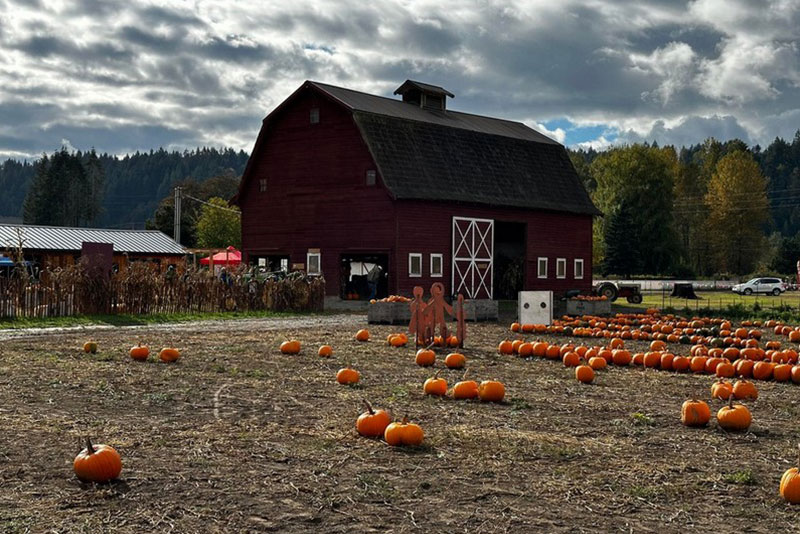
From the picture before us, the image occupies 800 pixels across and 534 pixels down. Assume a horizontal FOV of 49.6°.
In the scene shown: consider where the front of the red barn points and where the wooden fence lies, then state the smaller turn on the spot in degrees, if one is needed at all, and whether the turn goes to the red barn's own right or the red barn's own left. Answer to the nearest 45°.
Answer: approximately 90° to the red barn's own right

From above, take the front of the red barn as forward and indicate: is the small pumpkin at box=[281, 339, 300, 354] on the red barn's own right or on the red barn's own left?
on the red barn's own right

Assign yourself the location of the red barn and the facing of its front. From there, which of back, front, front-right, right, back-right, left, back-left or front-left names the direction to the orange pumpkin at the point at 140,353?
front-right

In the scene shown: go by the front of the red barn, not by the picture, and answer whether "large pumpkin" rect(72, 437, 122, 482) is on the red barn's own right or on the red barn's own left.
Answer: on the red barn's own right

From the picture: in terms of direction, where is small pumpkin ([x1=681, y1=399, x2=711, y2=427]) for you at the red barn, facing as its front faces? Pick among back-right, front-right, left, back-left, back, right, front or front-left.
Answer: front-right

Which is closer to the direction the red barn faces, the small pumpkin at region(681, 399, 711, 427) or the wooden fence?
the small pumpkin

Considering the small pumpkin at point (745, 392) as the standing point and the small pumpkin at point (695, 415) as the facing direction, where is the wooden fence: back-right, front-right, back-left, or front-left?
back-right

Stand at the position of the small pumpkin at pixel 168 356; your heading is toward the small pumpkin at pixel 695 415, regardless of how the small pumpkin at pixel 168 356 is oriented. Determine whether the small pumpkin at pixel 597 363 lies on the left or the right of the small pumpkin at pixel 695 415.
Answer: left

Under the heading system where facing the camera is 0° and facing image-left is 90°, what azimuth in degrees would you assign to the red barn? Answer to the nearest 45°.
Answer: approximately 315°

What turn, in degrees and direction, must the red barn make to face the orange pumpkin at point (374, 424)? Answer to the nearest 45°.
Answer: approximately 45° to its right
